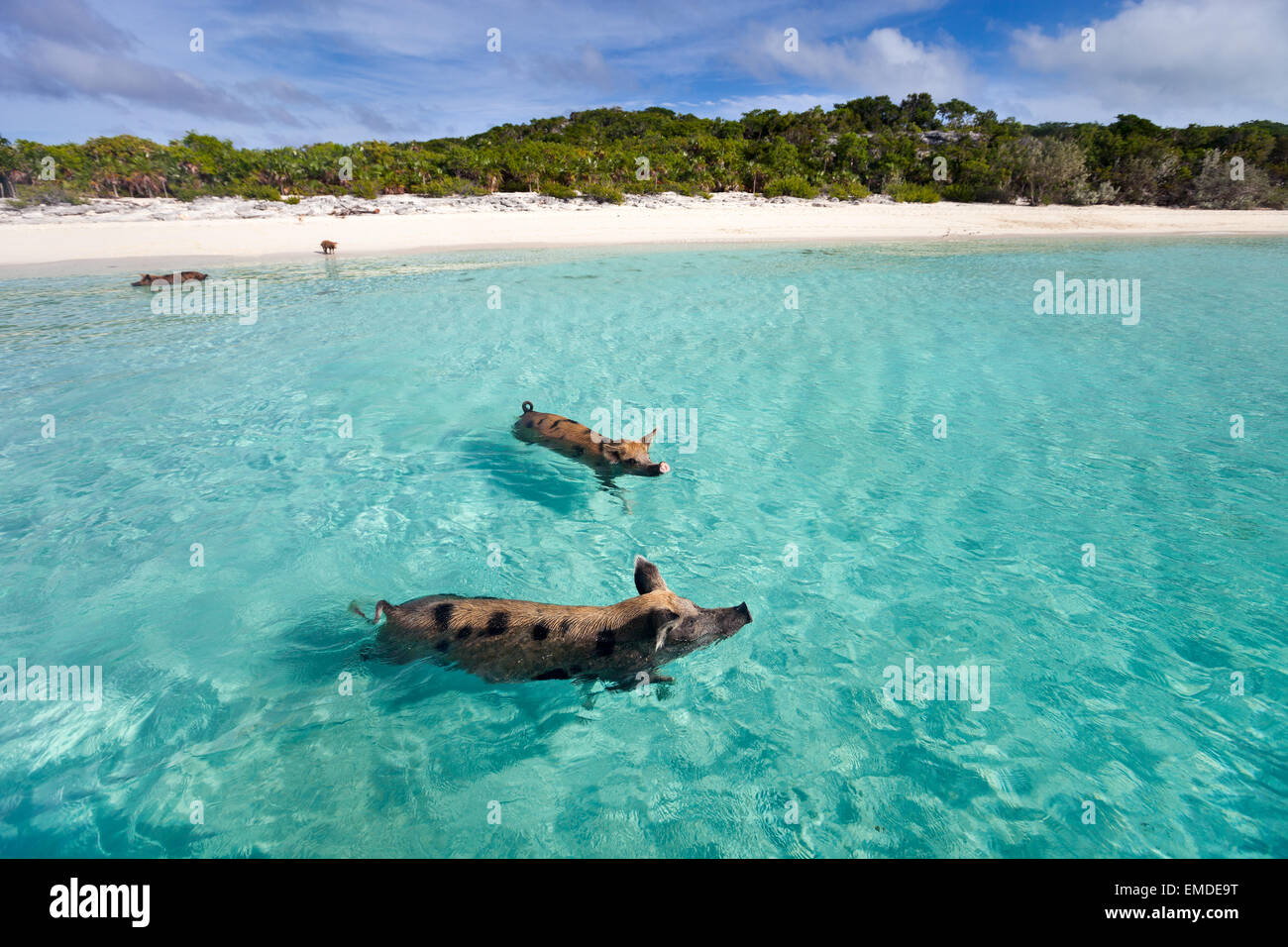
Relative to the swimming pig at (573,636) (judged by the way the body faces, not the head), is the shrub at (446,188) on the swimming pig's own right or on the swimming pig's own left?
on the swimming pig's own left

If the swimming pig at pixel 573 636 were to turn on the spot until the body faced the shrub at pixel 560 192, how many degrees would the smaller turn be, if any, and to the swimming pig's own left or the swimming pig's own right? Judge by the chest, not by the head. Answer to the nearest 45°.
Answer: approximately 90° to the swimming pig's own left

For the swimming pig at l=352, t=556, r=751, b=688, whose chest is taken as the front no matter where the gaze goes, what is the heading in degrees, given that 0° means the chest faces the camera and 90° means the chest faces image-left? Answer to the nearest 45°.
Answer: approximately 270°

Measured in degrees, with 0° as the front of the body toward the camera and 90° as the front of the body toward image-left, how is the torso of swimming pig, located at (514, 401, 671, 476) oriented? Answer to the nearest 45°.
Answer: approximately 315°
